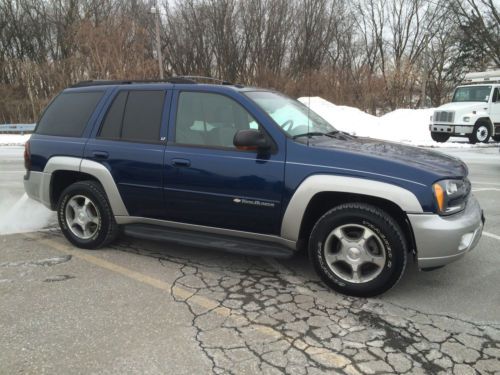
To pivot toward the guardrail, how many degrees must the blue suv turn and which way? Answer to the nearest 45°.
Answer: approximately 180°

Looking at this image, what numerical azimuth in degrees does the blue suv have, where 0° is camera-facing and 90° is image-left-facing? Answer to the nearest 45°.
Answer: approximately 315°

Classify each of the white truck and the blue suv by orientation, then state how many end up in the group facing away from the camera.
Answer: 0

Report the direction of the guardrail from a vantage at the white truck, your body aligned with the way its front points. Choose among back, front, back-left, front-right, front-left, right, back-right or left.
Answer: front-right

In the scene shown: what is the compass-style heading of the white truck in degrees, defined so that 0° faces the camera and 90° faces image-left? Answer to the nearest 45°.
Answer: approximately 45°

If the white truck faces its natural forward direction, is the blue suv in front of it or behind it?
in front

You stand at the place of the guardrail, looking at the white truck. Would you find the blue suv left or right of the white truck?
right

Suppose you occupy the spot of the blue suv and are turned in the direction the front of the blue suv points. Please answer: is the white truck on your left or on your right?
on your left
